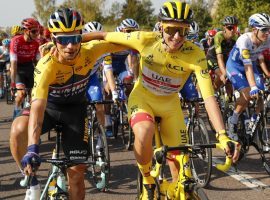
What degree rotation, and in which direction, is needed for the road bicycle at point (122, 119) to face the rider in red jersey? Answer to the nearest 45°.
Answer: approximately 135° to its right

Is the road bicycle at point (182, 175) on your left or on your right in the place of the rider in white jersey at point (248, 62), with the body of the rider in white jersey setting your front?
on your right

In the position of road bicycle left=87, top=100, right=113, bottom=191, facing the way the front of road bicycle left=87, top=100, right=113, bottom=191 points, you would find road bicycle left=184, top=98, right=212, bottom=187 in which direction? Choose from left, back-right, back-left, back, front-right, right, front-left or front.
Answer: front-left

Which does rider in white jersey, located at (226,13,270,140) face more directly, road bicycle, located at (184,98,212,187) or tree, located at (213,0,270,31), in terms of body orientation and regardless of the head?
the road bicycle

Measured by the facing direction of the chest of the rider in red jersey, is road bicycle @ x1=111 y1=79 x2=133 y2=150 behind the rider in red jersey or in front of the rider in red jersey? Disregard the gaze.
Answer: in front

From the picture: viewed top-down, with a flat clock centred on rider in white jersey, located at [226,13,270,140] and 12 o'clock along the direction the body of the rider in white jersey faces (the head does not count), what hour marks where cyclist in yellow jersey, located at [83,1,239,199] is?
The cyclist in yellow jersey is roughly at 2 o'clock from the rider in white jersey.

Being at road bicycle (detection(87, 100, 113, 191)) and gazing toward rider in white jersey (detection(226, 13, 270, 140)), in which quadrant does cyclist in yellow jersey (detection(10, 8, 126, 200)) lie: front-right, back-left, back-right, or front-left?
back-right

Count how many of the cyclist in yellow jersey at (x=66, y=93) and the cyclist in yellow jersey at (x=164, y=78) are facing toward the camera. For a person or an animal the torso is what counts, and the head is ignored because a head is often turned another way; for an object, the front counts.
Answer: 2

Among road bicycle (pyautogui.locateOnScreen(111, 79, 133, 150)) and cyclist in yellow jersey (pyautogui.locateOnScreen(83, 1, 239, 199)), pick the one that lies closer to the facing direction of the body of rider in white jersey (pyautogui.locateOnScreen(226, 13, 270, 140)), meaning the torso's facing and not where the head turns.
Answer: the cyclist in yellow jersey

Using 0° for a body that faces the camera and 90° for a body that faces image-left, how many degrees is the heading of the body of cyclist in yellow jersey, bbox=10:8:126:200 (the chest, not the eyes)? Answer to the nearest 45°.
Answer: approximately 0°

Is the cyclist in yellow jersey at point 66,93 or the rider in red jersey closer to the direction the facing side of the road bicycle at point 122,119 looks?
the cyclist in yellow jersey

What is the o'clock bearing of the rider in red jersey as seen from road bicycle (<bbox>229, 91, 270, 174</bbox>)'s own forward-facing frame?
The rider in red jersey is roughly at 5 o'clock from the road bicycle.
